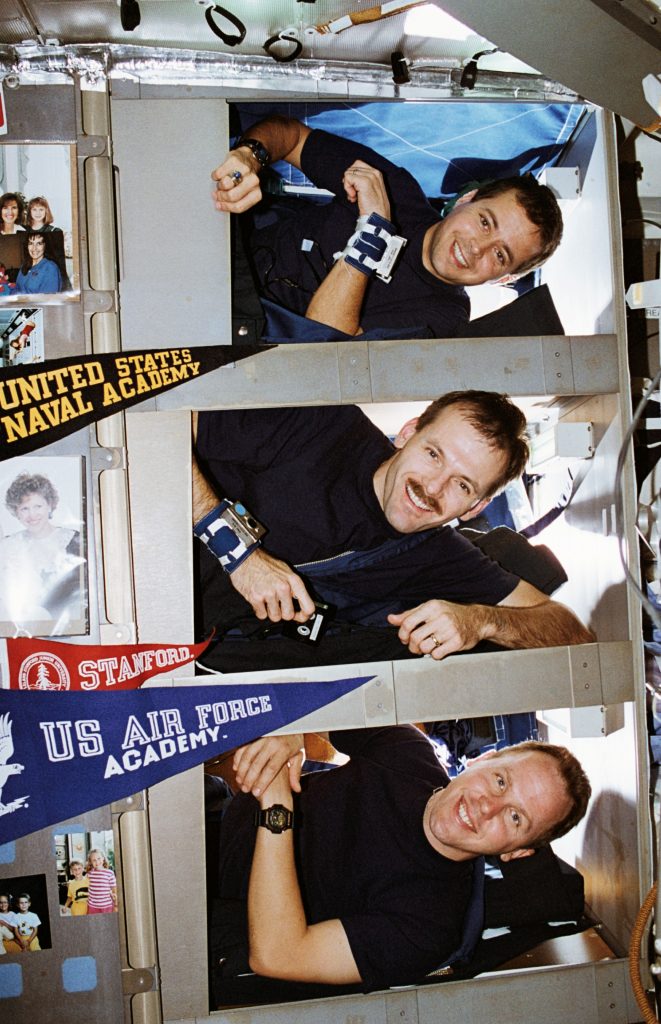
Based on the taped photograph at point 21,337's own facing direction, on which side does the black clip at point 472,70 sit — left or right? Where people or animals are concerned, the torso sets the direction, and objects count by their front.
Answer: on its left
